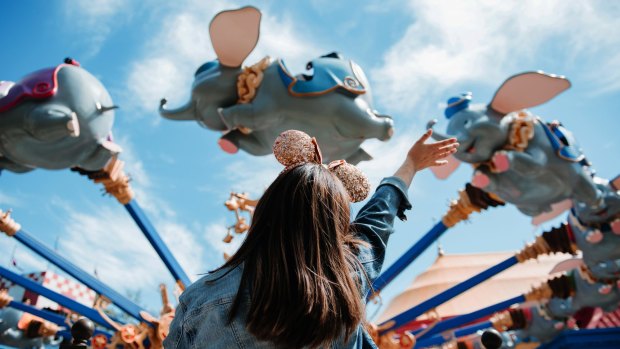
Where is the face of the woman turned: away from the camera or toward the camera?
away from the camera

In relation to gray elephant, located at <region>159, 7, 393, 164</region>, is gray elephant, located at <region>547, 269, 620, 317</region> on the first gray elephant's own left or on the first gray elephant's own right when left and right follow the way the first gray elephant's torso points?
on the first gray elephant's own right
